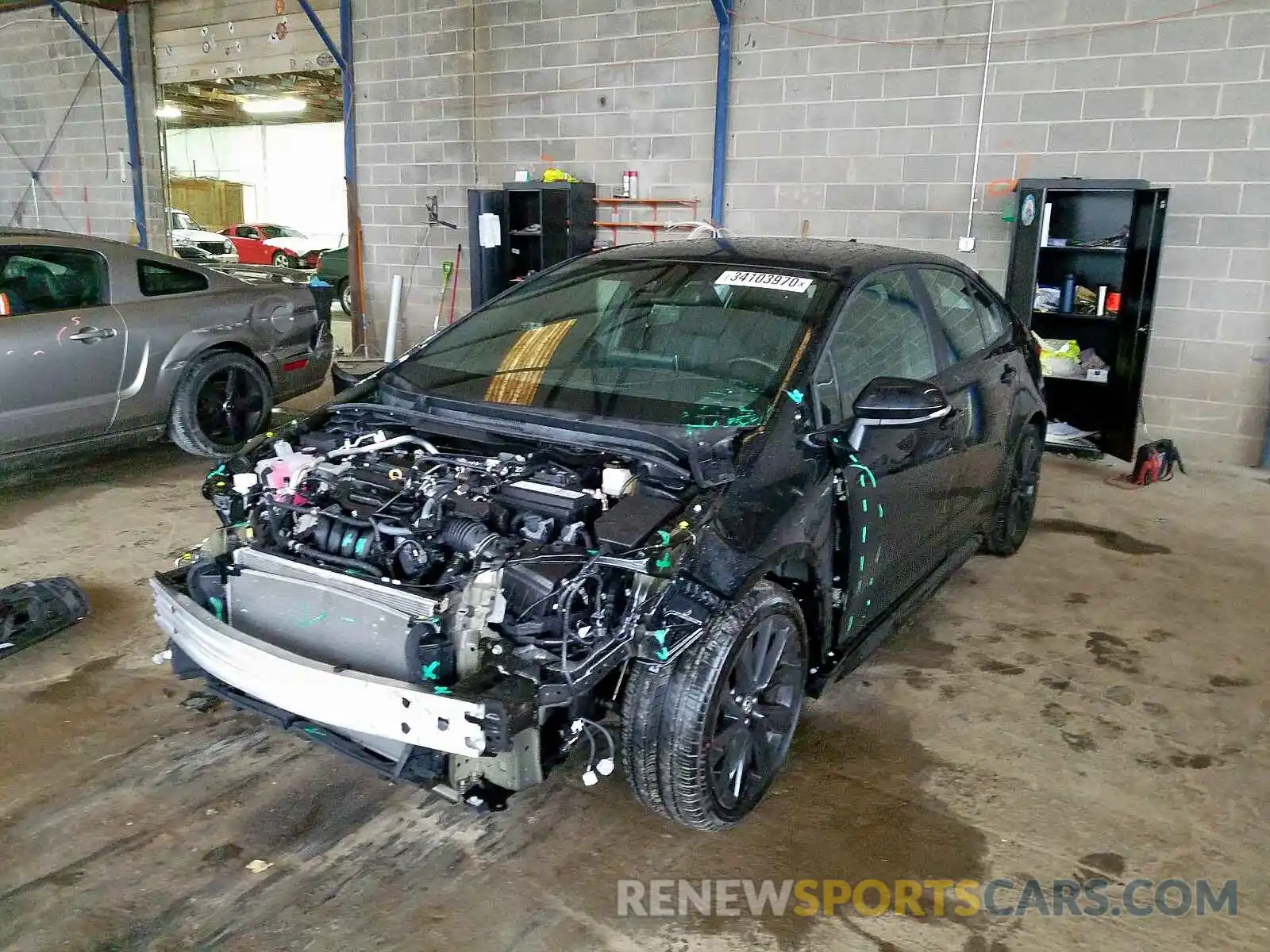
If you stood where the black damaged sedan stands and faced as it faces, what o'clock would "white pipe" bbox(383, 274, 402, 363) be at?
The white pipe is roughly at 4 o'clock from the black damaged sedan.

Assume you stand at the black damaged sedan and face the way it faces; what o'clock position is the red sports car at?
The red sports car is roughly at 4 o'clock from the black damaged sedan.

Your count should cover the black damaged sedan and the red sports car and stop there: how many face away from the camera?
0

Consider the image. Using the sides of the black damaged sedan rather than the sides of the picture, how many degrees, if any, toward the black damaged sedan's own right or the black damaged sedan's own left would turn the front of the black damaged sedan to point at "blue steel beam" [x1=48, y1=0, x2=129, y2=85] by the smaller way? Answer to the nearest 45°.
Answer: approximately 90° to the black damaged sedan's own right

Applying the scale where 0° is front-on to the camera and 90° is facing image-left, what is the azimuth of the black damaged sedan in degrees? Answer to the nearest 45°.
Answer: approximately 45°
